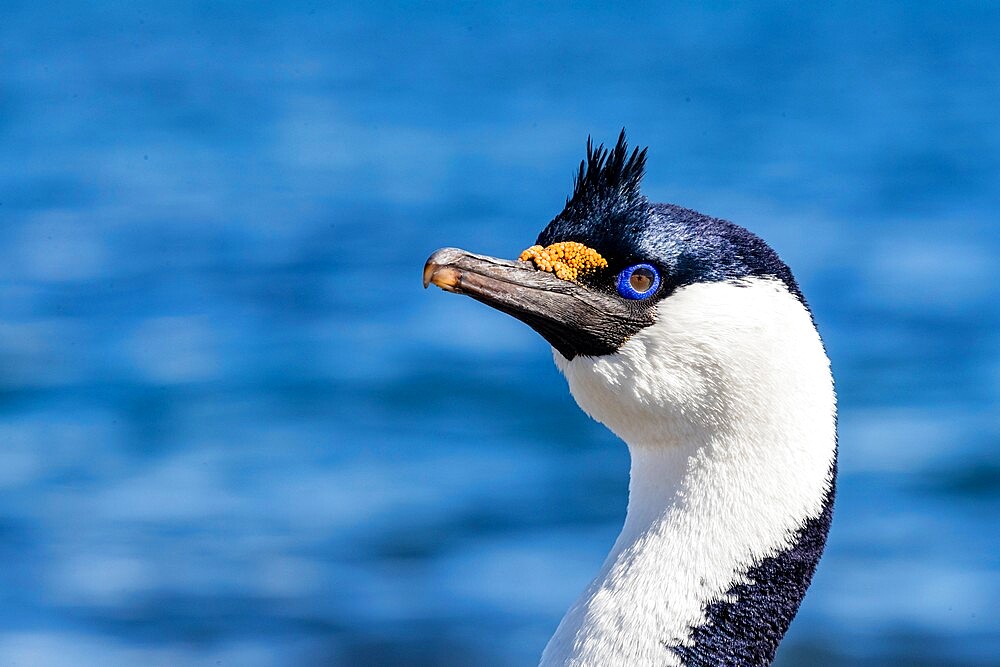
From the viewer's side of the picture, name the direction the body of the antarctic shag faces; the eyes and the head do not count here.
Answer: to the viewer's left
